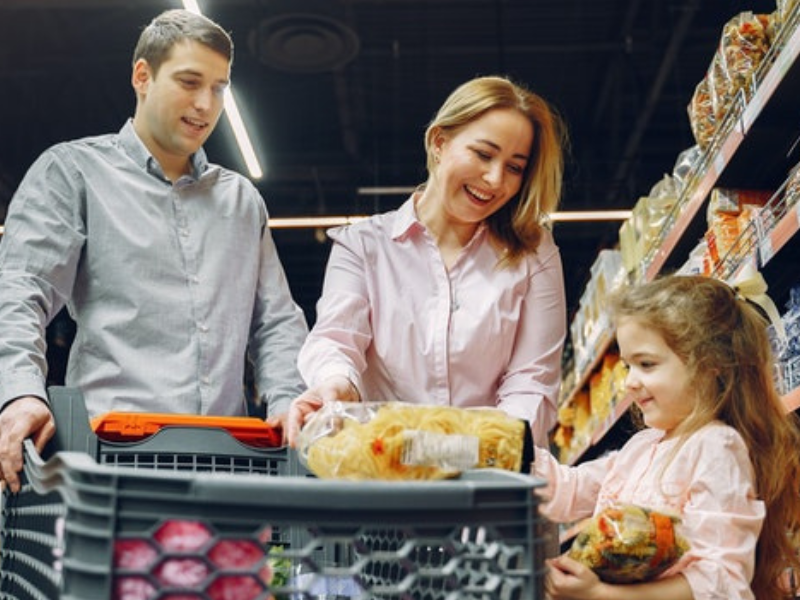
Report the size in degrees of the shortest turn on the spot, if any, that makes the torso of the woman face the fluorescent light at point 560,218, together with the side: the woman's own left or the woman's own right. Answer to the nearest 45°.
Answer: approximately 180°

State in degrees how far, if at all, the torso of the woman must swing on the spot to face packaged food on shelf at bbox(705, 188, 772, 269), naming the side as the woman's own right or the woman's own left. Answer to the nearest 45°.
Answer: approximately 135° to the woman's own left

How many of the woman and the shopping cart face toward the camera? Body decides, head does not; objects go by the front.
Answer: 2

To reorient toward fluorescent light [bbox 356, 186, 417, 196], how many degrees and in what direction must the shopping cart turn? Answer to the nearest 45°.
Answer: approximately 180°

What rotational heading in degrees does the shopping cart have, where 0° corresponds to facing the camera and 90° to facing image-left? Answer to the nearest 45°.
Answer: approximately 0°

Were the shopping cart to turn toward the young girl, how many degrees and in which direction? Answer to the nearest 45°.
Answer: approximately 135° to its left

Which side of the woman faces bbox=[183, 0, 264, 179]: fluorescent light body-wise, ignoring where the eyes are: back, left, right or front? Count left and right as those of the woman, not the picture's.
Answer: back

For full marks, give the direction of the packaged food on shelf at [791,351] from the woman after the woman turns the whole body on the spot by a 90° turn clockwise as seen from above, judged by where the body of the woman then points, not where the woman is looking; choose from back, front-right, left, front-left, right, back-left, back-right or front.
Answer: back-right

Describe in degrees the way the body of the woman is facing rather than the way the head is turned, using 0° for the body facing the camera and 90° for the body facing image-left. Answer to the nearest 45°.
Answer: approximately 0°
